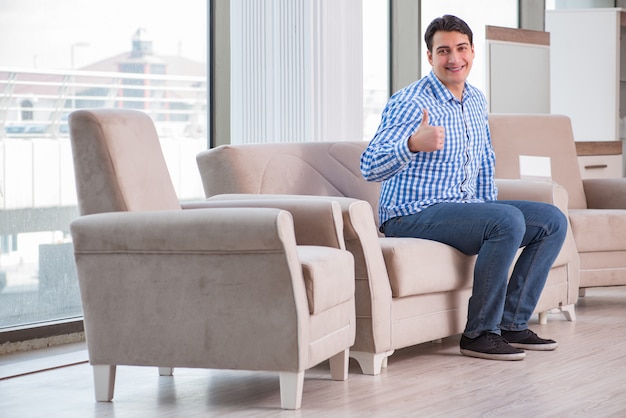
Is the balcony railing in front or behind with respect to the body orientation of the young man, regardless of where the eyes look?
behind

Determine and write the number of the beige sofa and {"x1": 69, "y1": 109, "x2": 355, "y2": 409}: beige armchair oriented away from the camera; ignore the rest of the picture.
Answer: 0

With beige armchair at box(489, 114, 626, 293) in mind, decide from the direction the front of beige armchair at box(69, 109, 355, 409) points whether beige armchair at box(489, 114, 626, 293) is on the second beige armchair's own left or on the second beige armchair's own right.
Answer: on the second beige armchair's own left

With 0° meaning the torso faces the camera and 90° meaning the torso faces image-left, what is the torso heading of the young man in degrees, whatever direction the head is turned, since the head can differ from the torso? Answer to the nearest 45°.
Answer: approximately 315°

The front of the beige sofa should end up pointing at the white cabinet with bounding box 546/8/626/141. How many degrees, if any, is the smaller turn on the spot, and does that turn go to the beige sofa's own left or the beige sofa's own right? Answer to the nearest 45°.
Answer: approximately 135° to the beige sofa's own left

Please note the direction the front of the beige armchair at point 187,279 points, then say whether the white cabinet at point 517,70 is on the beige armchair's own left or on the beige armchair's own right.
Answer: on the beige armchair's own left

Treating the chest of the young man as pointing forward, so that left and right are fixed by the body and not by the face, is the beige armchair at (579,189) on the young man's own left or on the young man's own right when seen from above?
on the young man's own left

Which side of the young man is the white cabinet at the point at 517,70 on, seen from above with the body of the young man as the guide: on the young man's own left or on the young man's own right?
on the young man's own left

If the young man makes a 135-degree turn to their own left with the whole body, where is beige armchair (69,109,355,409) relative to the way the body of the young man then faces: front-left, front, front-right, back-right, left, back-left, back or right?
back-left
